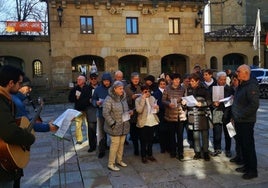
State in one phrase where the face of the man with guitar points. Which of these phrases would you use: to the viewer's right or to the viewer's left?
to the viewer's right

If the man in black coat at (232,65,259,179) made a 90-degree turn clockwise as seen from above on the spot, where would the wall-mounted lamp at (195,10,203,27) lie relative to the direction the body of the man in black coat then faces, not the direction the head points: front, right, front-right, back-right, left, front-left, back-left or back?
front

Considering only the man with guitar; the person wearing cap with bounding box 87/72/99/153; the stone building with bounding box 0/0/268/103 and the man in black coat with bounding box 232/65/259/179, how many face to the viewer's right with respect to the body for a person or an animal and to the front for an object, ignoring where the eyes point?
1

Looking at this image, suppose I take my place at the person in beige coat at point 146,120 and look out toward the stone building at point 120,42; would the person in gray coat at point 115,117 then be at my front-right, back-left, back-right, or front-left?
back-left

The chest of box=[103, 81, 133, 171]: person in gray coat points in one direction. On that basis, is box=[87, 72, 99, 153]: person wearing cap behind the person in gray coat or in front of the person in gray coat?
behind

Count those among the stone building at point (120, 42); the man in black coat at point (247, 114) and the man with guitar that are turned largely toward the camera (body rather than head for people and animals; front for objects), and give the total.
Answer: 1

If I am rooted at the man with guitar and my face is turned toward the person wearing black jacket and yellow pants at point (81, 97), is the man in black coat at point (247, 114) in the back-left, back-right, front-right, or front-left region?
front-right

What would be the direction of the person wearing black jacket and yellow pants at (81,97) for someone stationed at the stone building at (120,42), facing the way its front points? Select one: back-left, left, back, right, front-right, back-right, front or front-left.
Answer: front

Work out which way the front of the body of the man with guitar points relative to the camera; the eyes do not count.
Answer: to the viewer's right

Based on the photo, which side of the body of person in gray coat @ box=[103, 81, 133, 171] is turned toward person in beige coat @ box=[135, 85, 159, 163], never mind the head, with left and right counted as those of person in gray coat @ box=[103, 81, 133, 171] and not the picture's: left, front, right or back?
left

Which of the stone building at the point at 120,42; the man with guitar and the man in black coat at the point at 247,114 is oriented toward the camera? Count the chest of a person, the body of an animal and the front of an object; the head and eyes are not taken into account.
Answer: the stone building

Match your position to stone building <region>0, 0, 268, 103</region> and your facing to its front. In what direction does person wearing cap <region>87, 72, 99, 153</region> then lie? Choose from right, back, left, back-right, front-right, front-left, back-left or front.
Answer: front

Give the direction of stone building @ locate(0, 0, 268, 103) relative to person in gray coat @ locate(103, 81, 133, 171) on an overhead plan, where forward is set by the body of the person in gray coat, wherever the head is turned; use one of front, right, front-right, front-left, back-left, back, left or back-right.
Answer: back-left

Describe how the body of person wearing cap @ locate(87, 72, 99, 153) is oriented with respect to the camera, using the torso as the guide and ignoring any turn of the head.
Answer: toward the camera

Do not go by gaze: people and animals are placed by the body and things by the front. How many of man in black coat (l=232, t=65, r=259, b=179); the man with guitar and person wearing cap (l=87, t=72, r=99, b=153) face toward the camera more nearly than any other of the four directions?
1

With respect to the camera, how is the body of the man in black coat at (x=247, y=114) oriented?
to the viewer's left

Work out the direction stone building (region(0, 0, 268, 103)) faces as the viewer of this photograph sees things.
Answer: facing the viewer

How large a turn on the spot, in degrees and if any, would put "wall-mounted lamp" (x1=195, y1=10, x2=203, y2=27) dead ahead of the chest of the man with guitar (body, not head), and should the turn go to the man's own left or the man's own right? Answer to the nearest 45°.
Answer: approximately 45° to the man's own left

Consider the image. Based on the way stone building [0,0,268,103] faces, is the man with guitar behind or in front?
in front
